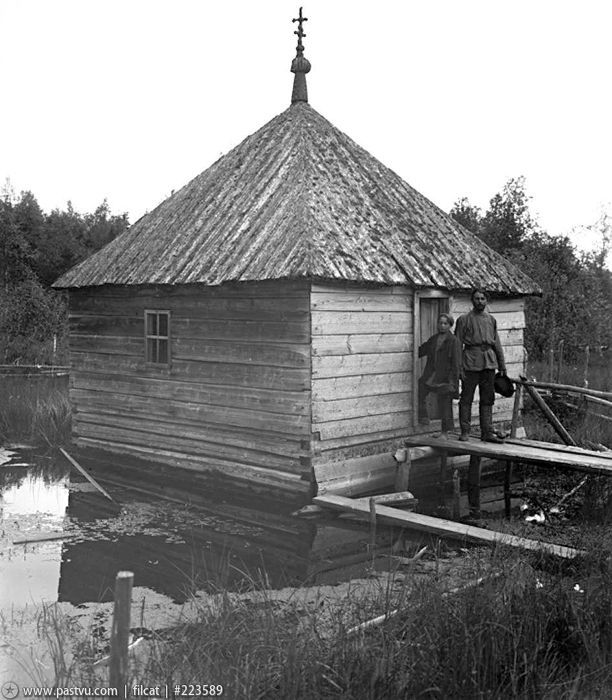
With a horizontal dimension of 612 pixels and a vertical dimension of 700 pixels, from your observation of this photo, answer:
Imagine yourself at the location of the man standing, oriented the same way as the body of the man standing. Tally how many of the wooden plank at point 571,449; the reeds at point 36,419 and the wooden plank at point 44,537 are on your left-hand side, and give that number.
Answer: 1

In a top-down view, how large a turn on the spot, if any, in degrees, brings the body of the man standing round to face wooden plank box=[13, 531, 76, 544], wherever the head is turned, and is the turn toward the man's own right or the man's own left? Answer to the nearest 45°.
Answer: approximately 45° to the man's own right

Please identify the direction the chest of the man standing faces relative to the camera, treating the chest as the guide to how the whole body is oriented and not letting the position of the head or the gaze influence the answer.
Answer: toward the camera

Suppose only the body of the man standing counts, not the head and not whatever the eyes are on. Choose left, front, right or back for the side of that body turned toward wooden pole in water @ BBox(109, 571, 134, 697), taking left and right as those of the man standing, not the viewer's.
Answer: front

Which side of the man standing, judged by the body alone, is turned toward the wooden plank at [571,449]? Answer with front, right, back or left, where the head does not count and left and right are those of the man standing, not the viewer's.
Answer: left
